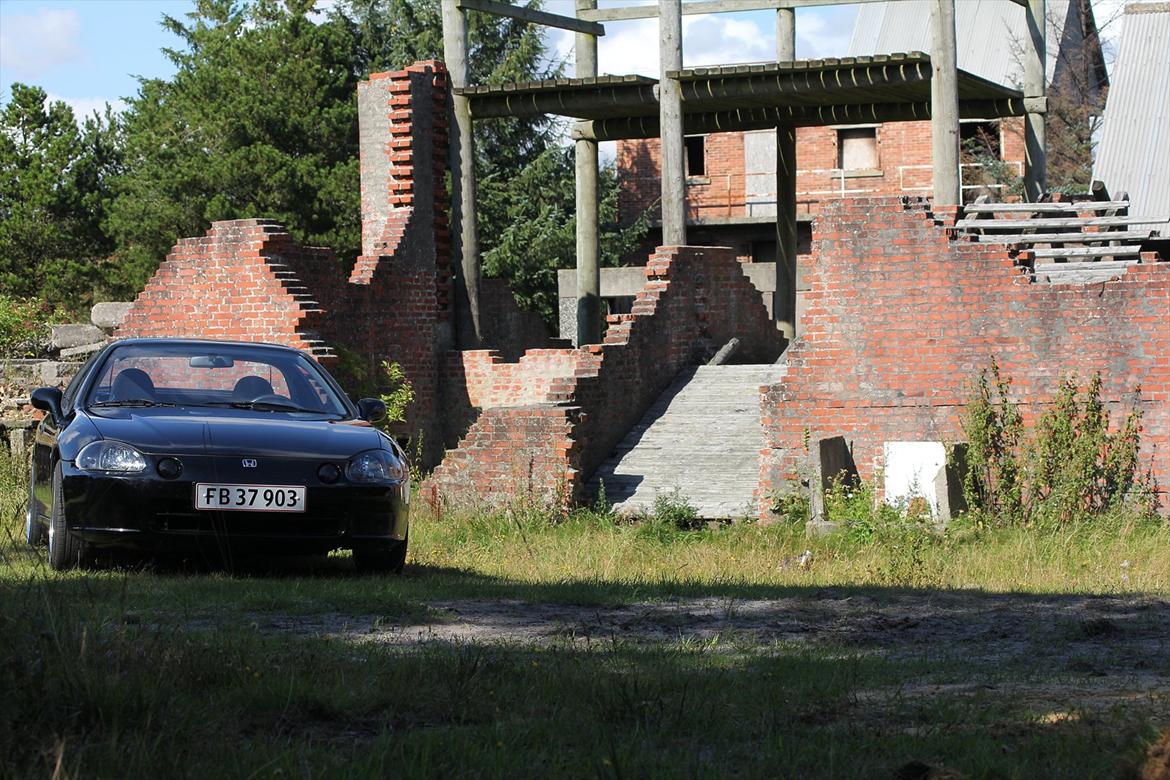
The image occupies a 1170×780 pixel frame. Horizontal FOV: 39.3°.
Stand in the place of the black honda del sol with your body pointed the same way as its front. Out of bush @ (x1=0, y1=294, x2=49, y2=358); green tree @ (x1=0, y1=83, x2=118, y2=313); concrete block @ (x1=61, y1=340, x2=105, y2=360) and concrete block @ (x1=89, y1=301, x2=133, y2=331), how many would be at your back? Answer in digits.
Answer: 4

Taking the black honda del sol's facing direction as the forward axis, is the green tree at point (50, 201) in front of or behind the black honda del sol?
behind

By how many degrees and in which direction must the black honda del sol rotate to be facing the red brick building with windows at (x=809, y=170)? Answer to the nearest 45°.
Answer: approximately 135° to its left

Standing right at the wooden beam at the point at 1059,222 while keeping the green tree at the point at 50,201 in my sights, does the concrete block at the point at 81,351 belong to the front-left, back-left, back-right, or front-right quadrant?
front-left

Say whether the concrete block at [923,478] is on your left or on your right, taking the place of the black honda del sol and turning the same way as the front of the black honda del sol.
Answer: on your left

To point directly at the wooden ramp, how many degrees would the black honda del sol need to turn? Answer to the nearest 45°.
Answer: approximately 135° to its left
